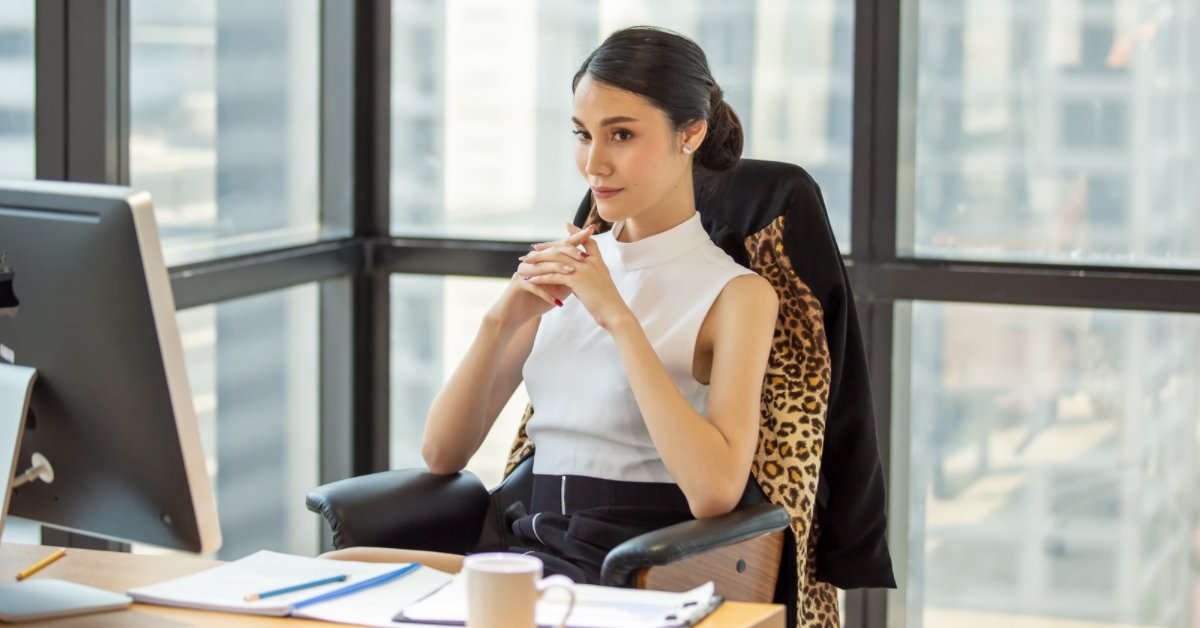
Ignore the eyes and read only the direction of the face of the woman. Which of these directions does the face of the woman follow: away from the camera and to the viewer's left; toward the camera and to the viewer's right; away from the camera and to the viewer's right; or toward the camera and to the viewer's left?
toward the camera and to the viewer's left

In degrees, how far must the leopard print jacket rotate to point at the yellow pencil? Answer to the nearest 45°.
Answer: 0° — it already faces it

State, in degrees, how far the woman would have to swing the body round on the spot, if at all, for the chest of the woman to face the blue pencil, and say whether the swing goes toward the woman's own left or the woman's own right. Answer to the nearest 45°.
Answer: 0° — they already face it

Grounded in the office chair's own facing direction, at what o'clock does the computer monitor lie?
The computer monitor is roughly at 12 o'clock from the office chair.

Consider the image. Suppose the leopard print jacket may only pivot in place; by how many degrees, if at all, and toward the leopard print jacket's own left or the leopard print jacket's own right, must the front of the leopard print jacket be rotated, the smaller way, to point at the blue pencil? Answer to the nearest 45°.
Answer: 0° — it already faces it

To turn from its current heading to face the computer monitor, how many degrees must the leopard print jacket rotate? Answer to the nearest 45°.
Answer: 0° — it already faces it

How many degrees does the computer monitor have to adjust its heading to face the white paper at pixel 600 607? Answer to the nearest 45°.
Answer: approximately 45° to its right

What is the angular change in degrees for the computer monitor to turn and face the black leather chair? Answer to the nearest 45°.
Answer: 0° — it already faces it

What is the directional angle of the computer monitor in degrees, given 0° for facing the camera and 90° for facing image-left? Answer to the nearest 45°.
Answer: approximately 225°

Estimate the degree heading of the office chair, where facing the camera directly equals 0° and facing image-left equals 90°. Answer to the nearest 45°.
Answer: approximately 45°
